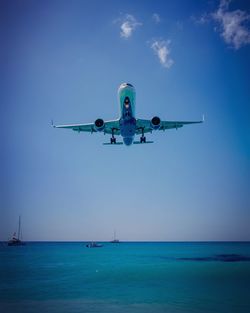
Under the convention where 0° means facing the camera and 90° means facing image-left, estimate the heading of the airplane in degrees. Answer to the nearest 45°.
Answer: approximately 0°
